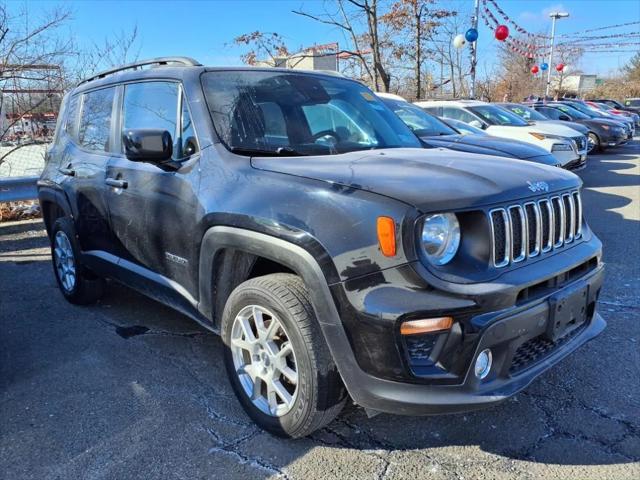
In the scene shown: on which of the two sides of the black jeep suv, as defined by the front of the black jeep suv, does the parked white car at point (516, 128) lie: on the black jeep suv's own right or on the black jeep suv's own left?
on the black jeep suv's own left

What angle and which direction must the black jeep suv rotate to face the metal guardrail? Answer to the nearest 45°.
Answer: approximately 180°

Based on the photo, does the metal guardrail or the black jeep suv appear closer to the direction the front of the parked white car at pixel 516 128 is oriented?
the black jeep suv

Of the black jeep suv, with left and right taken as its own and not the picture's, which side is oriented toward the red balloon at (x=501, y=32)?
left

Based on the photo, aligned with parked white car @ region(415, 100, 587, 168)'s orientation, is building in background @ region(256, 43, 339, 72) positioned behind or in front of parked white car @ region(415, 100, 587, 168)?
behind

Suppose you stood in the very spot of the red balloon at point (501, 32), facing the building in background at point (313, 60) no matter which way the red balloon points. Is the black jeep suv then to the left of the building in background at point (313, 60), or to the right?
left

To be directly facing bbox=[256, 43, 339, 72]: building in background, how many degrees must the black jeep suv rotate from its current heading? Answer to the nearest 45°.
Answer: approximately 135° to its left

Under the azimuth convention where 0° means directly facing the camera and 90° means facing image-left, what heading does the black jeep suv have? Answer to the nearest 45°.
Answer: approximately 315°

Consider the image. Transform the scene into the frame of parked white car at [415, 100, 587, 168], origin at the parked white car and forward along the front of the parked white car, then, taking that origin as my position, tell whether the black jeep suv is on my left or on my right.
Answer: on my right

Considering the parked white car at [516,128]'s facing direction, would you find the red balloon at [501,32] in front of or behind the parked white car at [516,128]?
behind
